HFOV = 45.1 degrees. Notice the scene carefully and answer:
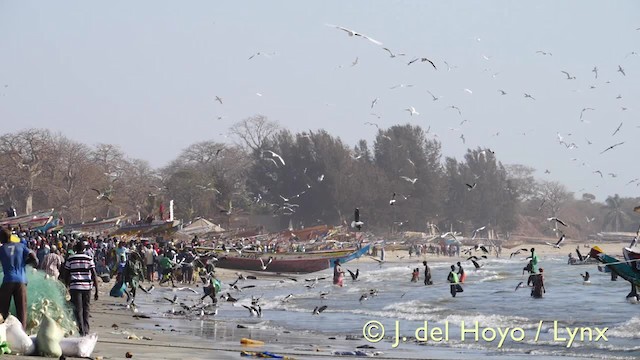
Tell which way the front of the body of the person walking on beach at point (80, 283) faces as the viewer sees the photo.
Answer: away from the camera

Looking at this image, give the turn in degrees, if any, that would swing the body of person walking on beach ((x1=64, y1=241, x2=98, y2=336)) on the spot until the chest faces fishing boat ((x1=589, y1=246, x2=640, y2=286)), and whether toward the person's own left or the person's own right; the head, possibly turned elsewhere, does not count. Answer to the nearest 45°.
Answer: approximately 45° to the person's own right

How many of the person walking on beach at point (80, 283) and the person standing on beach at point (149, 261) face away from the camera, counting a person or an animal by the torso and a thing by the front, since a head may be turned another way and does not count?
2

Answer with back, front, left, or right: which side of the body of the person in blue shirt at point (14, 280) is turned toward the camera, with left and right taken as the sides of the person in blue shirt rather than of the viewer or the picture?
back

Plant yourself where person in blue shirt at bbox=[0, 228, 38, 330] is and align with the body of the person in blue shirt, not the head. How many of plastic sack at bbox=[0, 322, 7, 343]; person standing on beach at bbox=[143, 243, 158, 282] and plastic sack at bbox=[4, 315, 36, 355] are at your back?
2

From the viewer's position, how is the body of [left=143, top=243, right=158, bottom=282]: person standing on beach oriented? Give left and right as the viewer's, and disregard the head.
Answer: facing away from the viewer

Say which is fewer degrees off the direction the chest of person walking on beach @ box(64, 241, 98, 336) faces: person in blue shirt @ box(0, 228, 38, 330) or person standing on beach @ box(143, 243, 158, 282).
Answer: the person standing on beach
